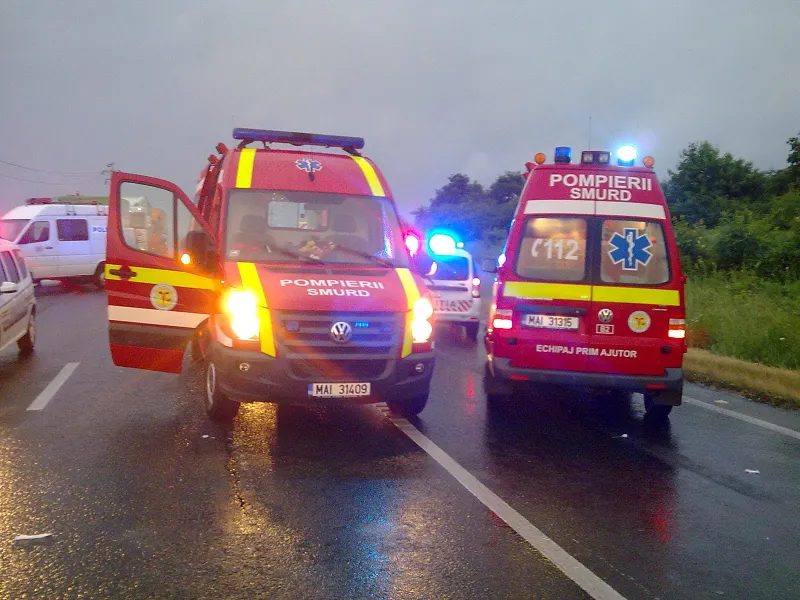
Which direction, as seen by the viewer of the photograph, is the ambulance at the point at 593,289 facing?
facing away from the viewer

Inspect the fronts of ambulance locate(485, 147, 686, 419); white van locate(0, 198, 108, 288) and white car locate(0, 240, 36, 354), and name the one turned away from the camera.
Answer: the ambulance

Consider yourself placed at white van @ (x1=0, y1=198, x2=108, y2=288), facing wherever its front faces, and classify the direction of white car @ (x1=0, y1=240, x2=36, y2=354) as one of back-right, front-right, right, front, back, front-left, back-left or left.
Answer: front-left

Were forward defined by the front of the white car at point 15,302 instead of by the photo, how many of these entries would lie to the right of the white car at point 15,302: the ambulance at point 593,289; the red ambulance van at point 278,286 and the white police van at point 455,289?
0

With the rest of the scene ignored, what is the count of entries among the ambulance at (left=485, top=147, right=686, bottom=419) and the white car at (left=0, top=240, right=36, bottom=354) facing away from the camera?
1

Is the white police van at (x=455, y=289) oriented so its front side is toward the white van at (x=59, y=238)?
no

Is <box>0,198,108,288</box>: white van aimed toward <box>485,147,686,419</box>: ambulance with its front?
no

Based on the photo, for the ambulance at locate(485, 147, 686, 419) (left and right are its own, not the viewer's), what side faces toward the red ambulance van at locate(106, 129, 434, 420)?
left

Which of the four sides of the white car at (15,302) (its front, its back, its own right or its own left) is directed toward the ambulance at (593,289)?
left

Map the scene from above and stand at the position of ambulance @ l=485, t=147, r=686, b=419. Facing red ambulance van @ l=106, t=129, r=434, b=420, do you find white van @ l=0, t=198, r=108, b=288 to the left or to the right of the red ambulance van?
right
